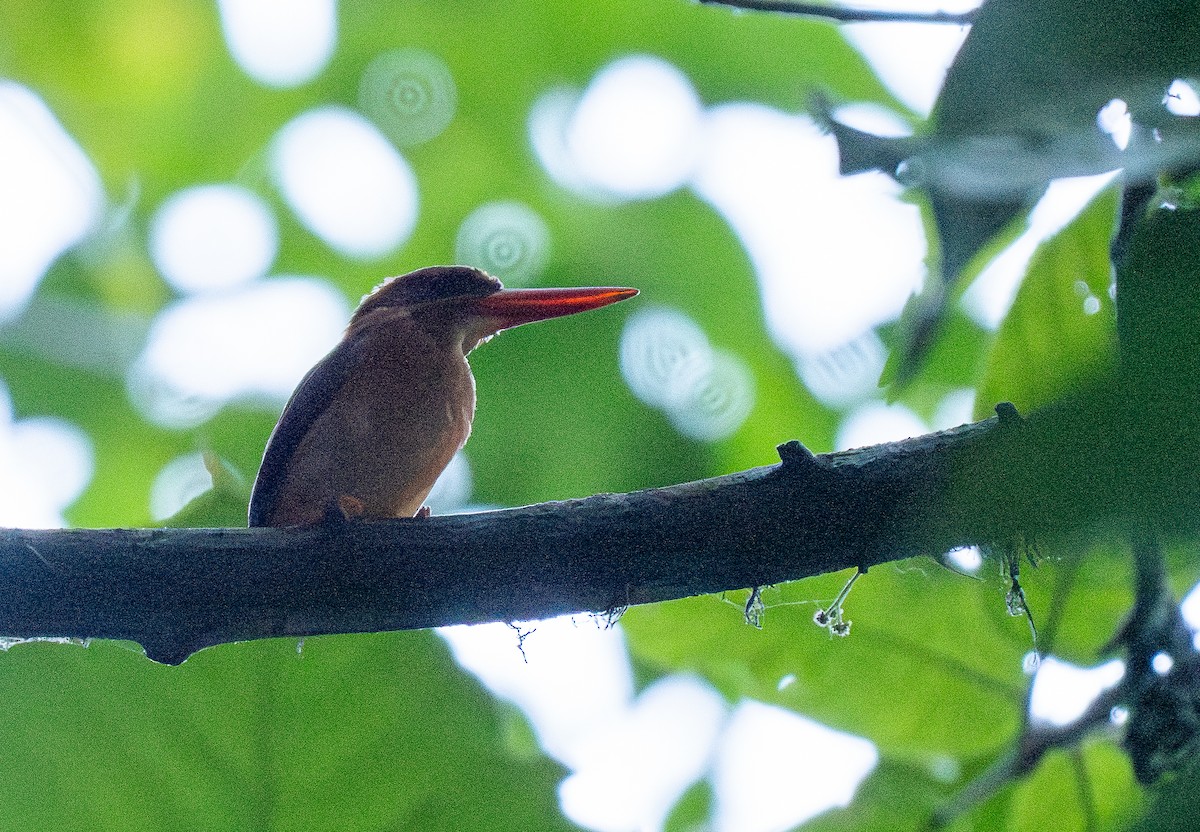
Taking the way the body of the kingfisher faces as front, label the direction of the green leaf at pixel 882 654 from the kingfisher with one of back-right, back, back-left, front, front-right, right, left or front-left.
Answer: front-left

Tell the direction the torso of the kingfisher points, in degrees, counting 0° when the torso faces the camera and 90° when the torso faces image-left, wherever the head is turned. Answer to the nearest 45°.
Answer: approximately 270°
